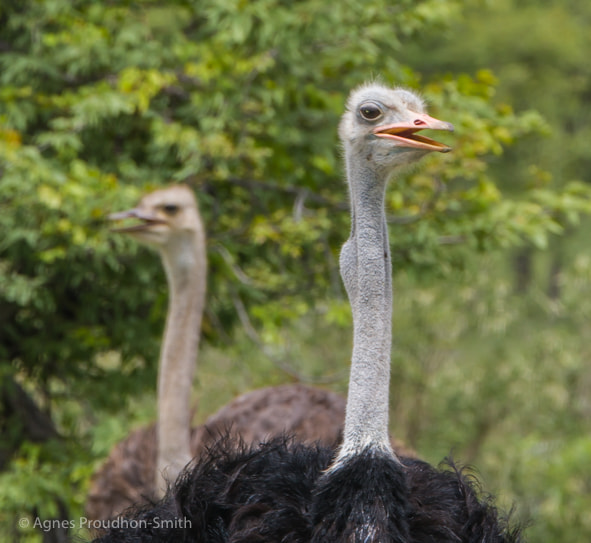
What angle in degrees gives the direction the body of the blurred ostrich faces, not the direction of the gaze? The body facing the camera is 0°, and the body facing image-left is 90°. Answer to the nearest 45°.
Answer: approximately 45°

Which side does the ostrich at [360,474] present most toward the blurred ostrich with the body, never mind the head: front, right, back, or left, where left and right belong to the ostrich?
back

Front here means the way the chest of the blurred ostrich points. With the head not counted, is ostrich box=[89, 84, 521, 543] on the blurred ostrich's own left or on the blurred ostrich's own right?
on the blurred ostrich's own left

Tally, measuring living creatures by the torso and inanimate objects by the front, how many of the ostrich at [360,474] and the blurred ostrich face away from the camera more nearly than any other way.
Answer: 0

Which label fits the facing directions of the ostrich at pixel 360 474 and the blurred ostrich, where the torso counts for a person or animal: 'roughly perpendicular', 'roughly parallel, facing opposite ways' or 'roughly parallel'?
roughly perpendicular
